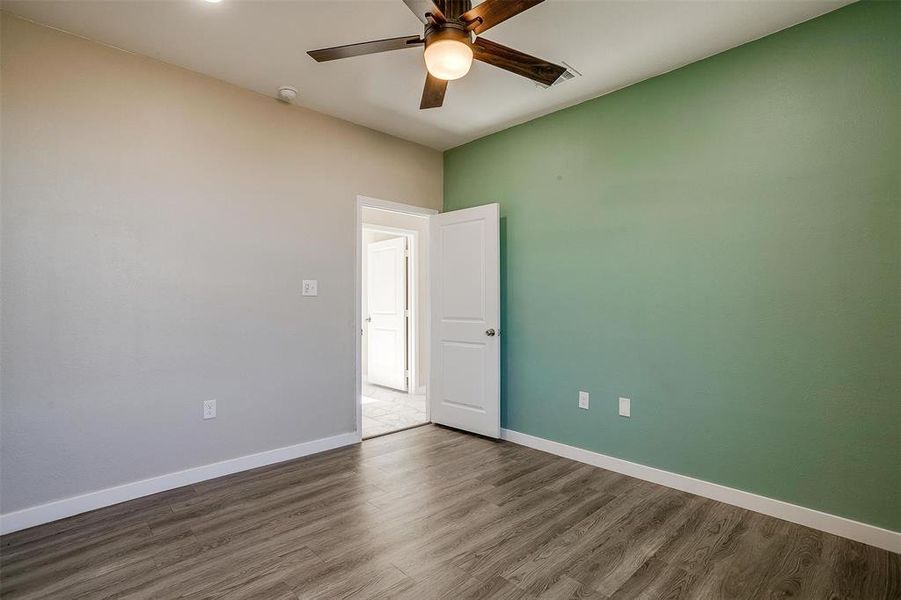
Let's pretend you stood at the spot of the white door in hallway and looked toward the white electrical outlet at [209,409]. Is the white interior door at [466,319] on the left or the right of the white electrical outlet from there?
left

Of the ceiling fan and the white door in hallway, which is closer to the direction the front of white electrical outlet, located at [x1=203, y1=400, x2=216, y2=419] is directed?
the ceiling fan

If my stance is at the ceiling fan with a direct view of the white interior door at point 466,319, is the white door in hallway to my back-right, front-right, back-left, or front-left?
front-left

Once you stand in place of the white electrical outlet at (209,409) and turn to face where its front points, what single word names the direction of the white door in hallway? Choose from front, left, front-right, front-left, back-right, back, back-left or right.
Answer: back-left

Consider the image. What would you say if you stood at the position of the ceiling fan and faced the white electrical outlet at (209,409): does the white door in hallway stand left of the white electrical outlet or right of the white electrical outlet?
right

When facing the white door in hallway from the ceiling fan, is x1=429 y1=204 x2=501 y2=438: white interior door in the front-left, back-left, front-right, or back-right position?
front-right

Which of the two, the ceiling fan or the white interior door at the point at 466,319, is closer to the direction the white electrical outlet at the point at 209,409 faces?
the ceiling fan

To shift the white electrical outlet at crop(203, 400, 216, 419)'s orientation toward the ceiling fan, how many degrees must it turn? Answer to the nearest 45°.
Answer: approximately 45° to its left

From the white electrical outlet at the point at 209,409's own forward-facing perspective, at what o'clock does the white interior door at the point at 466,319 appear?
The white interior door is roughly at 9 o'clock from the white electrical outlet.

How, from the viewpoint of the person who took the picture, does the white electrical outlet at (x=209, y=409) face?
facing the viewer

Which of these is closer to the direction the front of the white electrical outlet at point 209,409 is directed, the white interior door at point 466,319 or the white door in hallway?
the white interior door

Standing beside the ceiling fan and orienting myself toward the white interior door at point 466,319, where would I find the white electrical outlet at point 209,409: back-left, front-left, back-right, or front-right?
front-left

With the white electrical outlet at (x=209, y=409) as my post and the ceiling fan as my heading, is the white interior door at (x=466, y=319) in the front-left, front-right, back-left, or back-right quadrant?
front-left
